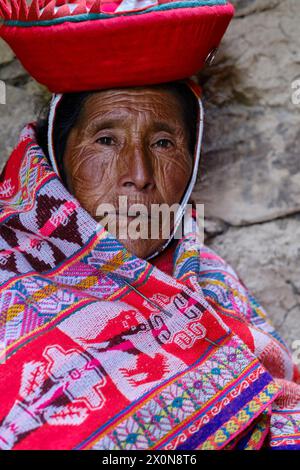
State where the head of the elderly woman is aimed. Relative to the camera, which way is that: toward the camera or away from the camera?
toward the camera

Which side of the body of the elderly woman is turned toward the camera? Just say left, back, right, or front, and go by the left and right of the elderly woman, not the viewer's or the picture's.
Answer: front
